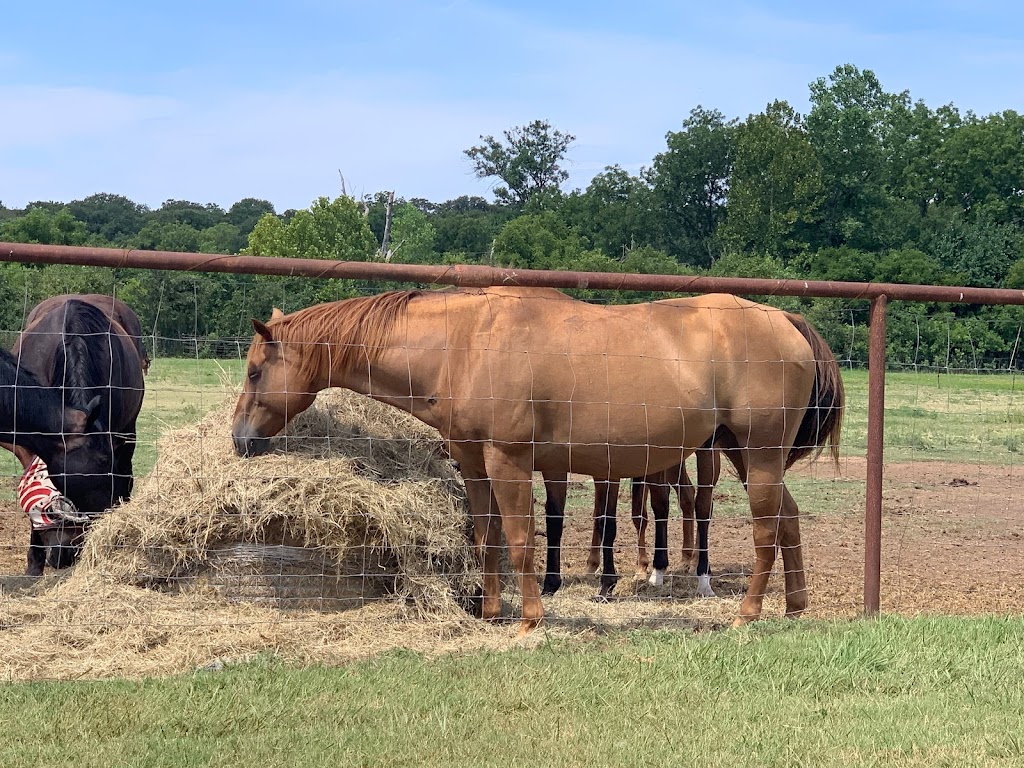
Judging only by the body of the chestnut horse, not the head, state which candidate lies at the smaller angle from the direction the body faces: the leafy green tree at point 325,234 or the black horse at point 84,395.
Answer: the black horse

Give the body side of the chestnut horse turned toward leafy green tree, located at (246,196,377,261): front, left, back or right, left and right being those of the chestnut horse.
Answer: right

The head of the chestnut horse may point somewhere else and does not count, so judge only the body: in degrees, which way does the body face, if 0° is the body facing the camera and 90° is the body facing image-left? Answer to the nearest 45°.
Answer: approximately 90°

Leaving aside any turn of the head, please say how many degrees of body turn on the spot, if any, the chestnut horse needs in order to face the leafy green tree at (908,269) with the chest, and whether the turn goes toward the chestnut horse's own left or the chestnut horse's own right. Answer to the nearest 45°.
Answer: approximately 90° to the chestnut horse's own right

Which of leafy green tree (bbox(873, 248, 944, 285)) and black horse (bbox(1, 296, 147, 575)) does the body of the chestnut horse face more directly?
the black horse

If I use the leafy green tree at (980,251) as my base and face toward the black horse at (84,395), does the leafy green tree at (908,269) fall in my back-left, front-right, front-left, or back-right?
front-right

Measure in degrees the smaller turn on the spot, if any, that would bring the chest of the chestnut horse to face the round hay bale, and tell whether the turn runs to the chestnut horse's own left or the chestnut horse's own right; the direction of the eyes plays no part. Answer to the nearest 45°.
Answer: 0° — it already faces it

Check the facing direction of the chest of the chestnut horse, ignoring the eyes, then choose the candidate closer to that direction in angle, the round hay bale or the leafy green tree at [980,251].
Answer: the round hay bale

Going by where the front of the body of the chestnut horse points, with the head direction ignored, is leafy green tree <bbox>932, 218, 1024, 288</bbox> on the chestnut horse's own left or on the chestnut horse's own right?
on the chestnut horse's own right
